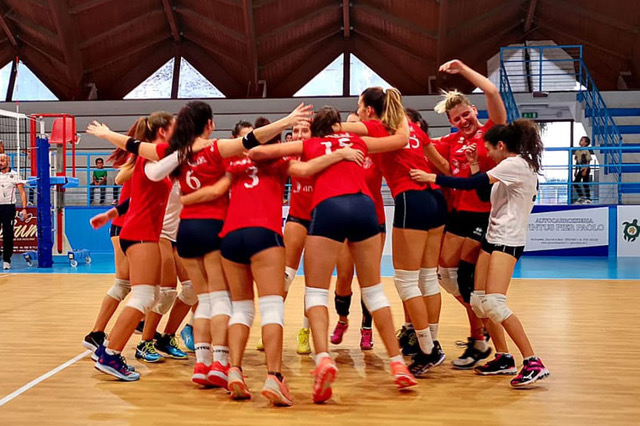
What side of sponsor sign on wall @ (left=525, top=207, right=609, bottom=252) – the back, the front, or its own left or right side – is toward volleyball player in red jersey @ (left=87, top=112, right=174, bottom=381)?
front

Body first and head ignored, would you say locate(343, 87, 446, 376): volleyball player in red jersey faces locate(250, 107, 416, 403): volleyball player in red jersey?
no

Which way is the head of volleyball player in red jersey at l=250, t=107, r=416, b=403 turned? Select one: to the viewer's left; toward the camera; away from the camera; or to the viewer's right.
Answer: away from the camera

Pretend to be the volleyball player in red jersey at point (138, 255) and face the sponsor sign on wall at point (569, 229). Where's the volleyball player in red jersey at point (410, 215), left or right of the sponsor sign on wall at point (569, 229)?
right

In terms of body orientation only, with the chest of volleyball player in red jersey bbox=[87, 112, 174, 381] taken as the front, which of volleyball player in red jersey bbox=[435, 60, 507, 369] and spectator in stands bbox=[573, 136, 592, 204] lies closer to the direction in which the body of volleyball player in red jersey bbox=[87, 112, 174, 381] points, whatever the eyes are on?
the volleyball player in red jersey

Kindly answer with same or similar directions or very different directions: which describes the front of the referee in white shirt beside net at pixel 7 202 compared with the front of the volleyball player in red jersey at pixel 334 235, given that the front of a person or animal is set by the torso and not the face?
very different directions

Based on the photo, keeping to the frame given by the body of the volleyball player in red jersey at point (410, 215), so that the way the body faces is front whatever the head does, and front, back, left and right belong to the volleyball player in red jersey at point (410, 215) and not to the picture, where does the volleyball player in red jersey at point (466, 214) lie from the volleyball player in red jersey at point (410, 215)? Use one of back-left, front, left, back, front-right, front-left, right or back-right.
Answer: right

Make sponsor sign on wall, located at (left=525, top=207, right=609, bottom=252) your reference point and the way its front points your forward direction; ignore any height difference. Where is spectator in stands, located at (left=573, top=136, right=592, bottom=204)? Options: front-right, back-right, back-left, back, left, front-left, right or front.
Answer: back

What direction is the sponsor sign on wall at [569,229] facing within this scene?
toward the camera

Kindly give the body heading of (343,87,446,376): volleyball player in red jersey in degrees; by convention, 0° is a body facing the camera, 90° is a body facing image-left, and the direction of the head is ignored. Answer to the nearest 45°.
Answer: approximately 135°

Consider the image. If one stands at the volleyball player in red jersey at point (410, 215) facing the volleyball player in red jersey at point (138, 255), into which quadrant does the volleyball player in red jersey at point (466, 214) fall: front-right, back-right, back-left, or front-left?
back-right

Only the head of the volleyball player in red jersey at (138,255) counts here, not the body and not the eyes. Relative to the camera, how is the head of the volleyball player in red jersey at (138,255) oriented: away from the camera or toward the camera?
away from the camera

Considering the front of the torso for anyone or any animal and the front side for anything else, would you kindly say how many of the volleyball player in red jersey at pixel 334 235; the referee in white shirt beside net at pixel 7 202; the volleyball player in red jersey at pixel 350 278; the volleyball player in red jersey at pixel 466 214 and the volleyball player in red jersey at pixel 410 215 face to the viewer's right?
0

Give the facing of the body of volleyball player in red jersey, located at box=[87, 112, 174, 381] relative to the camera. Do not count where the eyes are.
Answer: to the viewer's right

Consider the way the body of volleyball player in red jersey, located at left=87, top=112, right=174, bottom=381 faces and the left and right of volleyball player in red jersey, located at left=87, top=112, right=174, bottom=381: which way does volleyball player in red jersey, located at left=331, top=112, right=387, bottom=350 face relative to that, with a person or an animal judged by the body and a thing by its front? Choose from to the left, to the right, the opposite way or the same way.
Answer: to the right

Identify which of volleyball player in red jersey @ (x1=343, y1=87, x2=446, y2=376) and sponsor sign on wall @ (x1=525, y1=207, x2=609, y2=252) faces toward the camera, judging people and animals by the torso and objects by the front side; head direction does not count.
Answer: the sponsor sign on wall

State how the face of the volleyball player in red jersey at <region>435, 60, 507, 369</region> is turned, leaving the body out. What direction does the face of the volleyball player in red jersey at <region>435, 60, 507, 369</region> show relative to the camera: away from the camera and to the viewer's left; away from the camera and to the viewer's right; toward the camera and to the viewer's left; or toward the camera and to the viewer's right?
toward the camera and to the viewer's left

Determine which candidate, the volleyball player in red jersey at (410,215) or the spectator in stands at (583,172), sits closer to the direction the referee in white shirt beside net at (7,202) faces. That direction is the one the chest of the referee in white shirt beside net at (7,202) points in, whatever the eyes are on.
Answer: the volleyball player in red jersey
